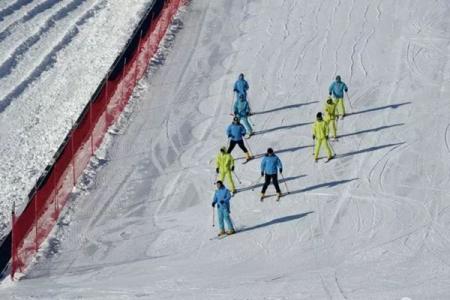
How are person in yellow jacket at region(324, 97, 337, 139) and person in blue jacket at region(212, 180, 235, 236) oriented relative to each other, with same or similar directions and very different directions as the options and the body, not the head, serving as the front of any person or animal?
same or similar directions

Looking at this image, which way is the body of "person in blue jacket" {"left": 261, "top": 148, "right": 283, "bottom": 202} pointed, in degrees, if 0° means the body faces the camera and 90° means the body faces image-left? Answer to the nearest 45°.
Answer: approximately 0°

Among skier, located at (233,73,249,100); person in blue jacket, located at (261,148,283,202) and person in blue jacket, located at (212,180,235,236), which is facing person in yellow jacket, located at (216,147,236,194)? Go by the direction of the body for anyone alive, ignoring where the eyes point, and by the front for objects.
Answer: the skier

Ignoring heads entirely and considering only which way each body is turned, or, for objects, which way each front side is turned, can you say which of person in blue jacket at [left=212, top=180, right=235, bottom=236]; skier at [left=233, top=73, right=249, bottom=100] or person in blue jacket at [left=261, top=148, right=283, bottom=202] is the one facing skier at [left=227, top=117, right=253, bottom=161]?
skier at [left=233, top=73, right=249, bottom=100]

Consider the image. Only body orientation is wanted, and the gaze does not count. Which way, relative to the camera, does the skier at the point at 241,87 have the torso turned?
toward the camera

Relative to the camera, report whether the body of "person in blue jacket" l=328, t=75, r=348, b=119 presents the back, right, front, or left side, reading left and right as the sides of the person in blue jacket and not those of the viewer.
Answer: front

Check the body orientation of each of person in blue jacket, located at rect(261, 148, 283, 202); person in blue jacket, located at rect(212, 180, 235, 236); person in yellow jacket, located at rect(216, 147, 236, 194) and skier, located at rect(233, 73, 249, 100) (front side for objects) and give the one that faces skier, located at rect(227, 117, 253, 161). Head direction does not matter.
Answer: skier, located at rect(233, 73, 249, 100)

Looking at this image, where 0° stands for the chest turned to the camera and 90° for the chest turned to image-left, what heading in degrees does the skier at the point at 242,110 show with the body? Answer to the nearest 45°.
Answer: approximately 45°

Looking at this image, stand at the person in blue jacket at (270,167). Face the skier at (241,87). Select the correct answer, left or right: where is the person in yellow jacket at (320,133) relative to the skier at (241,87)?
right

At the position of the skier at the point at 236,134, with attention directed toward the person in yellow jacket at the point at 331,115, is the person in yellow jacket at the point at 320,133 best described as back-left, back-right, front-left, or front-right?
front-right
